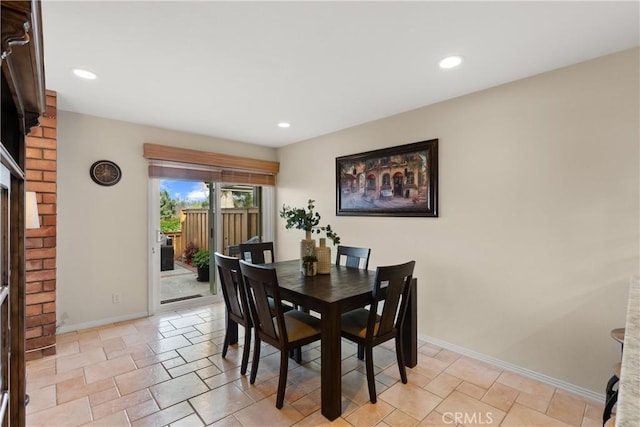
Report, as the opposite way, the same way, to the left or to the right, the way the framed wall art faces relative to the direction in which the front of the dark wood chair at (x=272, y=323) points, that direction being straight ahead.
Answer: the opposite way

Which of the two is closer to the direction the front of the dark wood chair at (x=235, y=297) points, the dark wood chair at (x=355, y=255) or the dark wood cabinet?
the dark wood chair

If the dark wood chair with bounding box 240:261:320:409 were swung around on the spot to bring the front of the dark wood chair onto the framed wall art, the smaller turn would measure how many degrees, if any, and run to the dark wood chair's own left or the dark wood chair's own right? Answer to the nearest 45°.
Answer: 0° — it already faces it

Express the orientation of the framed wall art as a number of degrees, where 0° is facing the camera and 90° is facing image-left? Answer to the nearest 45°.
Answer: approximately 45°

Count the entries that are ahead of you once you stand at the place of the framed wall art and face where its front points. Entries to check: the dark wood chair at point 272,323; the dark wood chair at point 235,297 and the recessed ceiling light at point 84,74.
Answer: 3

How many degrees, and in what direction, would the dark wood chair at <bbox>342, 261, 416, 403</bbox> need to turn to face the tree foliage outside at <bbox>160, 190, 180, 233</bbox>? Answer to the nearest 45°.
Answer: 0° — it already faces it

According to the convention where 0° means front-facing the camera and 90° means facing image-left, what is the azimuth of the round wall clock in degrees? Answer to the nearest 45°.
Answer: approximately 0°

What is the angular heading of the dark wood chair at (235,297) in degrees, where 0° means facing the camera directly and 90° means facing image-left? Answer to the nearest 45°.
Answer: approximately 225°

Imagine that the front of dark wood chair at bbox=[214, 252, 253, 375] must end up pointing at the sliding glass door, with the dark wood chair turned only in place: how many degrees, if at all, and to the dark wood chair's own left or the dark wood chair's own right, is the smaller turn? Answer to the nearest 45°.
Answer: approximately 45° to the dark wood chair's own left

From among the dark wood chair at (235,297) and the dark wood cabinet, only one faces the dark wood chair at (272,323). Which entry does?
the dark wood cabinet
